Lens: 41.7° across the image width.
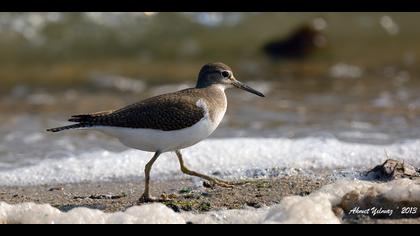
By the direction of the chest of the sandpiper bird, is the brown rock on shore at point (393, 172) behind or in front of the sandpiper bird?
in front

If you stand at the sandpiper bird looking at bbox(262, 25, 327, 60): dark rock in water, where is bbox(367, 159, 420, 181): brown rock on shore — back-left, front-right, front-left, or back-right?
front-right

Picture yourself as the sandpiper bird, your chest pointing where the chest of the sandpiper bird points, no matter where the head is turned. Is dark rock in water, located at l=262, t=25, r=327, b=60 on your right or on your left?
on your left

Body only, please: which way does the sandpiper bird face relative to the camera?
to the viewer's right
